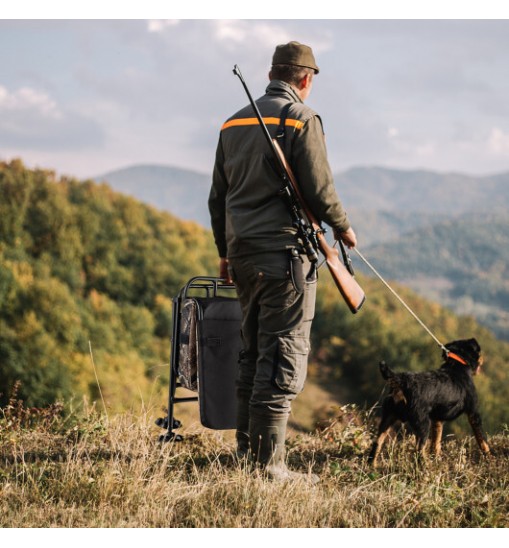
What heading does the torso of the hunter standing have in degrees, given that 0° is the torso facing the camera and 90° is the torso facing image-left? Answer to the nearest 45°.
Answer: approximately 225°

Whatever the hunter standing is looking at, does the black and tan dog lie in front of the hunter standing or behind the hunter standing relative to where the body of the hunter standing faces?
in front
